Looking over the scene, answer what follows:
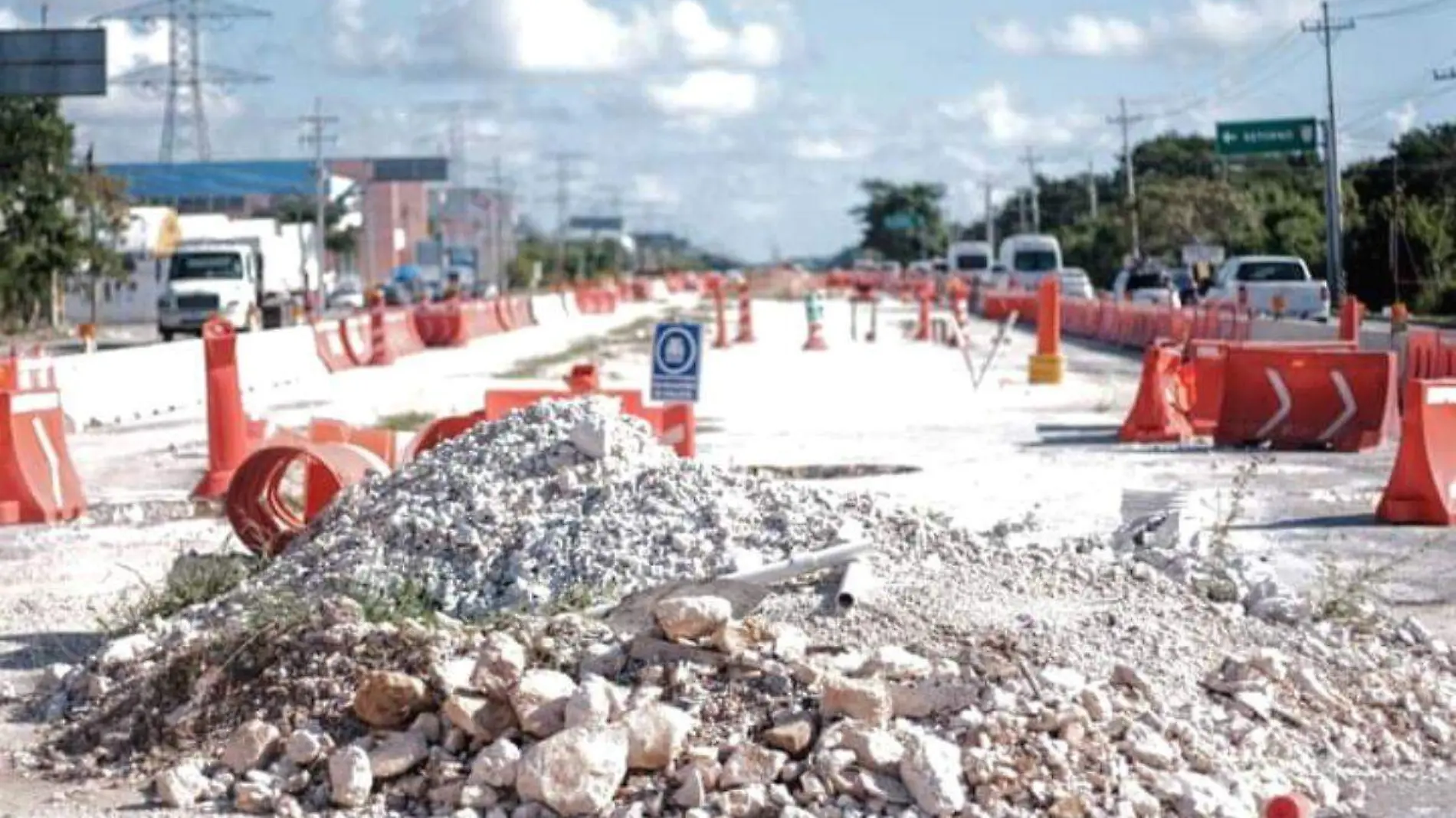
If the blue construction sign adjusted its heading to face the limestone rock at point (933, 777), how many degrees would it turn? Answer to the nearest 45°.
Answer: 0° — it already faces it

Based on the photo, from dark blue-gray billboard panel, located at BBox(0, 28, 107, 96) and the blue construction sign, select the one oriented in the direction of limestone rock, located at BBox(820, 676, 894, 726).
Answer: the blue construction sign

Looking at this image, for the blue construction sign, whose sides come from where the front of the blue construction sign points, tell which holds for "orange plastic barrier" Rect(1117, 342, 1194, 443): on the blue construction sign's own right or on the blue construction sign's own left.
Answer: on the blue construction sign's own left

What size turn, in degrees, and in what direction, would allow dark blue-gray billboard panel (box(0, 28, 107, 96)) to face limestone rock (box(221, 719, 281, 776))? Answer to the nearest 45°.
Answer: approximately 180°

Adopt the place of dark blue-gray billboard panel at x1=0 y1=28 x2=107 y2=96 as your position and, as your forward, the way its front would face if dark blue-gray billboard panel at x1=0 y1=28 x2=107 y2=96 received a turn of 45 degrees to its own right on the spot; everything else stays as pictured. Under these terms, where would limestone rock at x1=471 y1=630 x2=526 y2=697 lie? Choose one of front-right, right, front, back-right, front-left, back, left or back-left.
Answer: back-right

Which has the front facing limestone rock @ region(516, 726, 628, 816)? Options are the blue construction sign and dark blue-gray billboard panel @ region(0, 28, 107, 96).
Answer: the blue construction sign

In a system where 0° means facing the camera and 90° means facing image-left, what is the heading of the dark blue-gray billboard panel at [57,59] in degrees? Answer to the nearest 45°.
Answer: approximately 180°

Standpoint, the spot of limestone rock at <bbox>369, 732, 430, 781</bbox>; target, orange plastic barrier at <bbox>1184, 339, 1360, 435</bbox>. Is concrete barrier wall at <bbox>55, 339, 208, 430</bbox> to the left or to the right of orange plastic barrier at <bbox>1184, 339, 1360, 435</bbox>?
left

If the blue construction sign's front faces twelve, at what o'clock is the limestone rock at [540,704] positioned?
The limestone rock is roughly at 12 o'clock from the blue construction sign.

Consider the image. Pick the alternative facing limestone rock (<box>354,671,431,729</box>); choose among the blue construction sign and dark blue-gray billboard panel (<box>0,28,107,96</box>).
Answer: the blue construction sign

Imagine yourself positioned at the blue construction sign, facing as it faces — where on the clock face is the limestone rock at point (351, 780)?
The limestone rock is roughly at 12 o'clock from the blue construction sign.
